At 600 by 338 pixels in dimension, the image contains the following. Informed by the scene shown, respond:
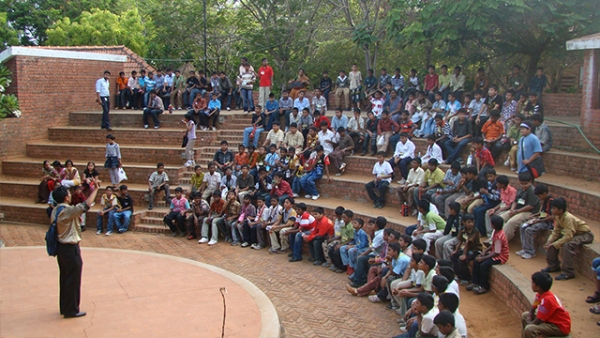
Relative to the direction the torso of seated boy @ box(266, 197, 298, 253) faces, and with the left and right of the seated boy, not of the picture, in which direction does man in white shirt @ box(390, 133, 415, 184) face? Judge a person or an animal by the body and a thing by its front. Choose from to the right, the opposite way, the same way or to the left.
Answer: the same way

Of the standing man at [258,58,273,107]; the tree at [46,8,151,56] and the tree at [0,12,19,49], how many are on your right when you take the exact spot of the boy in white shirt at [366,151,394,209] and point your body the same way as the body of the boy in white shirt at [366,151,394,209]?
3

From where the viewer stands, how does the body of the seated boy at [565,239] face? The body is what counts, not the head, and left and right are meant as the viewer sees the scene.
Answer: facing the viewer and to the left of the viewer

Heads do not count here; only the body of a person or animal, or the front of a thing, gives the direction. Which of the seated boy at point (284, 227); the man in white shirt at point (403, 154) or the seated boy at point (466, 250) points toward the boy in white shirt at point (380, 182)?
the man in white shirt at point (403, 154)

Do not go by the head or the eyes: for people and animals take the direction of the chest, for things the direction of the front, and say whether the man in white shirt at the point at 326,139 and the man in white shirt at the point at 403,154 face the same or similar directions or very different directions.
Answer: same or similar directions

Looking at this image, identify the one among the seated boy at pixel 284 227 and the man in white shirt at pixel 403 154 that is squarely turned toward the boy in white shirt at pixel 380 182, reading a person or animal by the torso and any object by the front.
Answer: the man in white shirt at pixel 403 154

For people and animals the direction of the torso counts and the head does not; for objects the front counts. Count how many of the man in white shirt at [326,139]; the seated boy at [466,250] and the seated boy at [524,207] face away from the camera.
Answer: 0

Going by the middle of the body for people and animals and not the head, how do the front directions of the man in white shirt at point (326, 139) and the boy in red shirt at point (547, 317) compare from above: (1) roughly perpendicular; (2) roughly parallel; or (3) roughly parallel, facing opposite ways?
roughly perpendicular

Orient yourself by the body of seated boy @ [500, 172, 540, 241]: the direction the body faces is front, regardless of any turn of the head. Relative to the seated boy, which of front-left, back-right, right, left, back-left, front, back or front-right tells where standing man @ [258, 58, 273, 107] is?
right

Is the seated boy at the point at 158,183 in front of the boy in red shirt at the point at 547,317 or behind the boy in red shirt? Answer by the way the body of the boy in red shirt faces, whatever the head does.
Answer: in front

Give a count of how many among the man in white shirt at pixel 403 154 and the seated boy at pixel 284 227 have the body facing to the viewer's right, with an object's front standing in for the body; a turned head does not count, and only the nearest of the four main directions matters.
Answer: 0

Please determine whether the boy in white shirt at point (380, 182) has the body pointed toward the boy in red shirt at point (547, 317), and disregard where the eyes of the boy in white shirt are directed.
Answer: no

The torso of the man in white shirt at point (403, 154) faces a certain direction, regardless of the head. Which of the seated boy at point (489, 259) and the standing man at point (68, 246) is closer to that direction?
the standing man

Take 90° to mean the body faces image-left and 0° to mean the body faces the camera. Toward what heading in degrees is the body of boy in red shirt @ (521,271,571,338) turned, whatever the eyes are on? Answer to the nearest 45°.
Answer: approximately 90°

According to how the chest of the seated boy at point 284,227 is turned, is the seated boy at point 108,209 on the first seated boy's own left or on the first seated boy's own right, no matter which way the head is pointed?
on the first seated boy's own right

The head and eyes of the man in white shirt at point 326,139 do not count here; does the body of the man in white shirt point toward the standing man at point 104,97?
no

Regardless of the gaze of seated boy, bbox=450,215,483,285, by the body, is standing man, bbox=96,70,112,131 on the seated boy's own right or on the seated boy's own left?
on the seated boy's own right

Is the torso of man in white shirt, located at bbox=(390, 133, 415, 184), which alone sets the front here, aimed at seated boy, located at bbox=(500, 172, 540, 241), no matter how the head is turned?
no

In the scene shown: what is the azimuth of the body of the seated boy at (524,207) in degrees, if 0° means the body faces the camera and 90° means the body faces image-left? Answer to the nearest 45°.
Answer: approximately 45°
